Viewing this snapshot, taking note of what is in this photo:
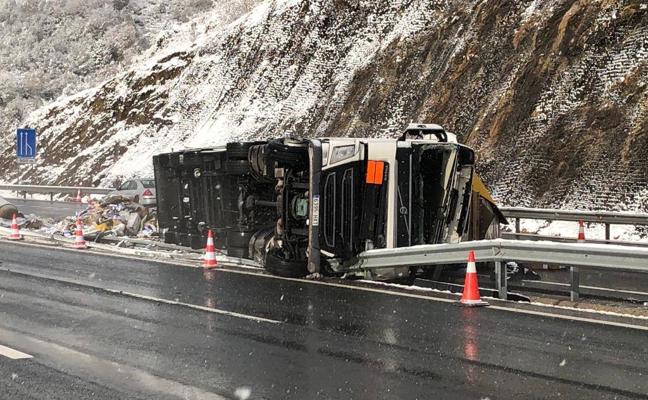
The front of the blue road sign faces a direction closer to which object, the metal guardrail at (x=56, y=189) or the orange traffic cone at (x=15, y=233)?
the orange traffic cone

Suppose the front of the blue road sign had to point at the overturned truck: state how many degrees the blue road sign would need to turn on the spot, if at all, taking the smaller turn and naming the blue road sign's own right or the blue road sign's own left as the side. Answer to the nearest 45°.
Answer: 0° — it already faces it

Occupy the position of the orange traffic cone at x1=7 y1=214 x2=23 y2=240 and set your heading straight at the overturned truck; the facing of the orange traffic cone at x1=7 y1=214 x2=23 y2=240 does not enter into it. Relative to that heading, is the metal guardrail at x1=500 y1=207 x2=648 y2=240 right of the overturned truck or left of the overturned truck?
left

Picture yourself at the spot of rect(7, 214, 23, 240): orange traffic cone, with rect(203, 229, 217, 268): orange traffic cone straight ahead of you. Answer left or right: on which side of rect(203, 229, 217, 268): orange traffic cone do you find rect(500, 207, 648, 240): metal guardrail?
left

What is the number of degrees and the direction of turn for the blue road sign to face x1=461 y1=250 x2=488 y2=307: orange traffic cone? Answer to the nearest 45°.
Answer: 0° — it already faces it

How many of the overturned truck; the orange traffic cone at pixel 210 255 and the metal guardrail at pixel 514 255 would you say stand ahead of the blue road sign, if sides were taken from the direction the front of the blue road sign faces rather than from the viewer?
3

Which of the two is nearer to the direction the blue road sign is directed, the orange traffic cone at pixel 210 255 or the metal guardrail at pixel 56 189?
the orange traffic cone

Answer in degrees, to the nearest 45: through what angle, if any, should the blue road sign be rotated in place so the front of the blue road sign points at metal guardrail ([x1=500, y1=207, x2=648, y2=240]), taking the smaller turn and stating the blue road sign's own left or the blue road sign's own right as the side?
approximately 45° to the blue road sign's own left

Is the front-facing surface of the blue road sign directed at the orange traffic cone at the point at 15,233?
yes

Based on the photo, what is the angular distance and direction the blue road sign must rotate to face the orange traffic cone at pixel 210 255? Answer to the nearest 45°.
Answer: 0° — it already faces it

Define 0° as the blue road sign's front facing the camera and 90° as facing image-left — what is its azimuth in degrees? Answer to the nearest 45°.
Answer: approximately 0°

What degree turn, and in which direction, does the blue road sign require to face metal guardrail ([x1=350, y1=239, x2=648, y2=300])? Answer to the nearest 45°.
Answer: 0° — it already faces it
